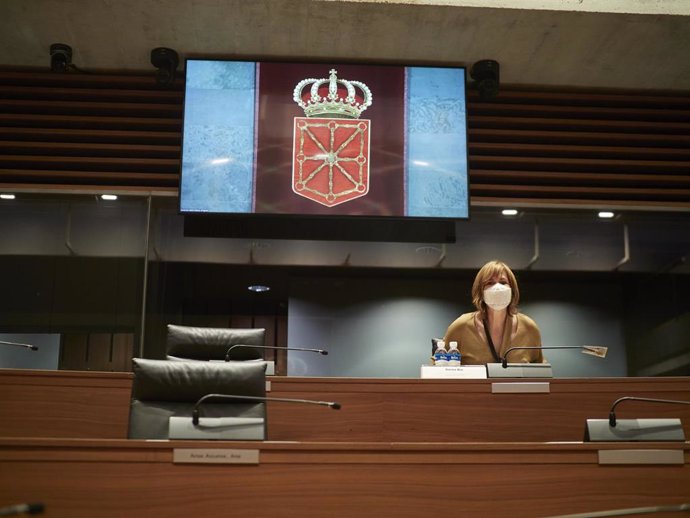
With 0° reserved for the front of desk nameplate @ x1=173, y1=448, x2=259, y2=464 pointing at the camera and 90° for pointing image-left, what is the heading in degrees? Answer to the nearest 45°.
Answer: approximately 0°

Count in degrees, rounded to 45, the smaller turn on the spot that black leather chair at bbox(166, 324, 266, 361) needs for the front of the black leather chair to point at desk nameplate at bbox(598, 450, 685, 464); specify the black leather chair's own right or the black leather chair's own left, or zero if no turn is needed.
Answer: approximately 45° to the black leather chair's own left

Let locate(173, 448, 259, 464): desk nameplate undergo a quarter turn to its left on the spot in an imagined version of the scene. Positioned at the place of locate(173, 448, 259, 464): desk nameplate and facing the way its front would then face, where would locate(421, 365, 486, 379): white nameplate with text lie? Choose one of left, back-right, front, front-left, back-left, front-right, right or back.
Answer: front-left

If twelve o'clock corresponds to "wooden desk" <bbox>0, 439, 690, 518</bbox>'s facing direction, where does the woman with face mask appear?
The woman with face mask is roughly at 7 o'clock from the wooden desk.

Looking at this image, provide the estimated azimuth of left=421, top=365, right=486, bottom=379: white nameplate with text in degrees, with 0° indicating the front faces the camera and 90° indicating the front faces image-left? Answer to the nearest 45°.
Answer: approximately 0°

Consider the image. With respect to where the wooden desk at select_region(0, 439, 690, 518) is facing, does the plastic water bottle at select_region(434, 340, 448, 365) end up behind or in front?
behind

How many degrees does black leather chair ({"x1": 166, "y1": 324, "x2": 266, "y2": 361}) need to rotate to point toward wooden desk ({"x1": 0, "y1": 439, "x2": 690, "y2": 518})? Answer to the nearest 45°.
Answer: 0° — it already faces it

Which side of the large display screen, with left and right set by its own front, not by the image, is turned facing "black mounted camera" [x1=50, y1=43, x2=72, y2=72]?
right

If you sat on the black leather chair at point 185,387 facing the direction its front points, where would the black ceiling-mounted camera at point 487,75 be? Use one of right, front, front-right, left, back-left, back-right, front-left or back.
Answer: back-left

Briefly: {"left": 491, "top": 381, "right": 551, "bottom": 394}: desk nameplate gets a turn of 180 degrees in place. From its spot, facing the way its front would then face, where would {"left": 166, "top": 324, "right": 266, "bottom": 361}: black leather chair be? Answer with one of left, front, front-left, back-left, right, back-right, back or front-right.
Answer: left

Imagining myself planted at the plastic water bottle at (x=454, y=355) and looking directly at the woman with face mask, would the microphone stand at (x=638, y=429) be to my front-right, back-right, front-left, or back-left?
back-right
